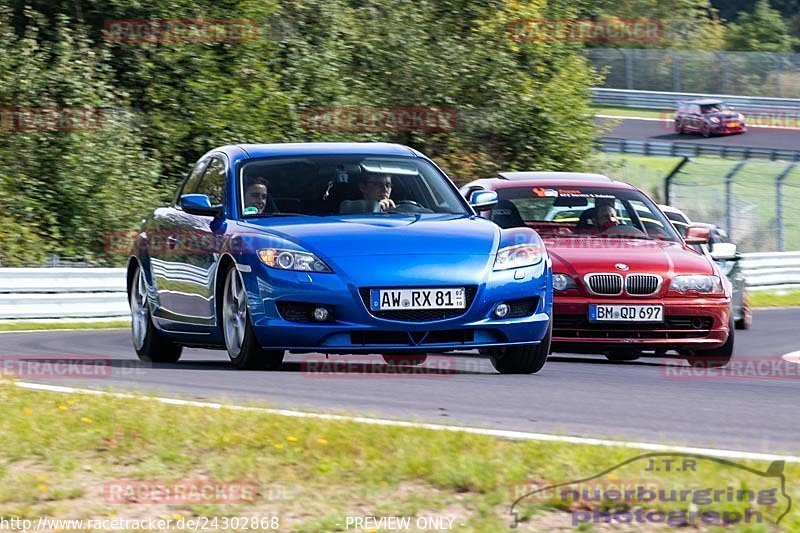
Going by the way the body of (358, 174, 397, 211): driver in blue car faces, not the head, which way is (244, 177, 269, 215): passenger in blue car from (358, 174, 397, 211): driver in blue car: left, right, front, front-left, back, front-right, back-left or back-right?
back-right

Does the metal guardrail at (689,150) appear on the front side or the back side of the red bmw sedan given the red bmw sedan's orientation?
on the back side

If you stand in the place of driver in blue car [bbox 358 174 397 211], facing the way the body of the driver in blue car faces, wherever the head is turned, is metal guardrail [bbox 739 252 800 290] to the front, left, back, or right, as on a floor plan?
left

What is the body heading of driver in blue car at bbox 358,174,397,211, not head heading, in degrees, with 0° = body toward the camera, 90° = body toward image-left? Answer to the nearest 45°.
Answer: approximately 315°

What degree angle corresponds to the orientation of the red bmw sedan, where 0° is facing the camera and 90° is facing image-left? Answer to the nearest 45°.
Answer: approximately 0°

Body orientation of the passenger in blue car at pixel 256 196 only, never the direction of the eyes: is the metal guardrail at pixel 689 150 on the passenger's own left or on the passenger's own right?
on the passenger's own left
